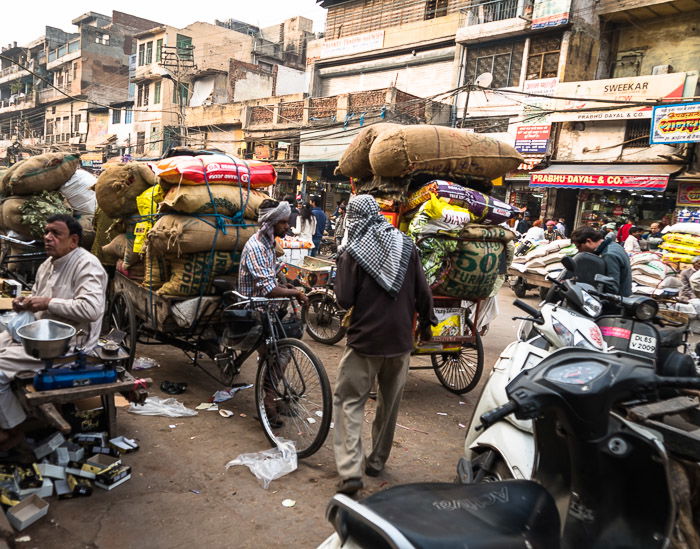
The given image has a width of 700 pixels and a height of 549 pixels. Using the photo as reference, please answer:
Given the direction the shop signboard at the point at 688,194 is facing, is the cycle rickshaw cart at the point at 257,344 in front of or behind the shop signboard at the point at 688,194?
in front

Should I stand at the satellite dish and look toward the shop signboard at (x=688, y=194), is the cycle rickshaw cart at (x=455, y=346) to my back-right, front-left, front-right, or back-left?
front-right

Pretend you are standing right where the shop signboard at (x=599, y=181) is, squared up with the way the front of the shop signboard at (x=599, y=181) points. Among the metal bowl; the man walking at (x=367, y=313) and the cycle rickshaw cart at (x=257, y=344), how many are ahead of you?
3

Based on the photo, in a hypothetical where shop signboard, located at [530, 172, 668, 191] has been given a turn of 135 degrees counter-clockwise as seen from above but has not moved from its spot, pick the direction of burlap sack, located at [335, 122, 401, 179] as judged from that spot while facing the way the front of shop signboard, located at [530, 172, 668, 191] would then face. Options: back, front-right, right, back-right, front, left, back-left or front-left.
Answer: back-right

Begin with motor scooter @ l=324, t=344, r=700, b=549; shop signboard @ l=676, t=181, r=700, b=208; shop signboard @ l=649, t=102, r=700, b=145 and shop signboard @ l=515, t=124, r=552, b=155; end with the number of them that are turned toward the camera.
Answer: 3

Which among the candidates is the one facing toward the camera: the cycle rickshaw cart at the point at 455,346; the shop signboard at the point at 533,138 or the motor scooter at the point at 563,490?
the shop signboard

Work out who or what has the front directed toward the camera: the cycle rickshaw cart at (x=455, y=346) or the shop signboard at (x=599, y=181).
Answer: the shop signboard

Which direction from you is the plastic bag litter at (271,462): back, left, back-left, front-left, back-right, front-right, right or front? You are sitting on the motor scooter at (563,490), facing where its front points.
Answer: left

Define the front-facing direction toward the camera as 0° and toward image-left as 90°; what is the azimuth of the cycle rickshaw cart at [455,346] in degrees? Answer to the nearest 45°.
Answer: approximately 135°

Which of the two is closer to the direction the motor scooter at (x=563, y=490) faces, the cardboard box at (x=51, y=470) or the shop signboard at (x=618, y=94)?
the shop signboard

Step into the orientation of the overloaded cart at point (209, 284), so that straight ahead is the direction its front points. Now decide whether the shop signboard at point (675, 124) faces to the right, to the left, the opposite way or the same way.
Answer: to the right

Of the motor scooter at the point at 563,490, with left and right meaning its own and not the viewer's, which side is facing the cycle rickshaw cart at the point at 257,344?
left

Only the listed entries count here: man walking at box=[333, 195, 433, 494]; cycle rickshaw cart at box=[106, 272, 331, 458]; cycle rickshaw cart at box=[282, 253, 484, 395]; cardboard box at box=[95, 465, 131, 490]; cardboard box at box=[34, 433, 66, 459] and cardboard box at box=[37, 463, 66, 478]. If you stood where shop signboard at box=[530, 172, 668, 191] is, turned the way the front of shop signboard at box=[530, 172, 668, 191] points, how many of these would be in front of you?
6

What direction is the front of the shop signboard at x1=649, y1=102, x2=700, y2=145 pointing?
toward the camera

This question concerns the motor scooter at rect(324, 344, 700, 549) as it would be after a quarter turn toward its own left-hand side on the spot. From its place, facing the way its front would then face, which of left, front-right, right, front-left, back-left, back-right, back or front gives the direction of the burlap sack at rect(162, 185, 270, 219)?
front

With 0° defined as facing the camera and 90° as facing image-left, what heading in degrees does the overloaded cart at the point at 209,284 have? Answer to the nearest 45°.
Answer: approximately 315°

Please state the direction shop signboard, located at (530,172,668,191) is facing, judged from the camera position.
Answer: facing the viewer

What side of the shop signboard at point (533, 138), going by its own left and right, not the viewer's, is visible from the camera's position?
front

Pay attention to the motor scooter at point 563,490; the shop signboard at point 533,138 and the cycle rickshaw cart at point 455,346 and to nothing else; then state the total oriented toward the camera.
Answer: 1
